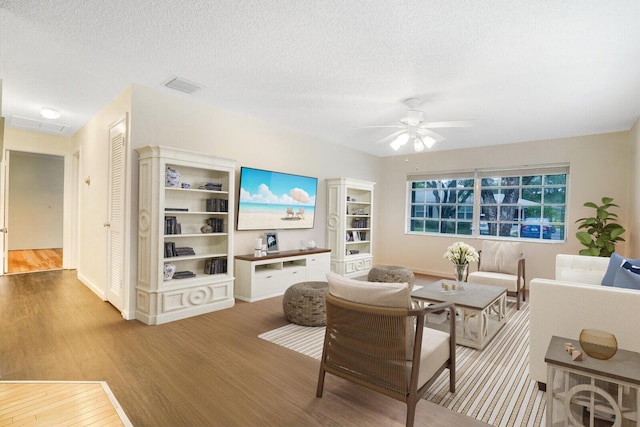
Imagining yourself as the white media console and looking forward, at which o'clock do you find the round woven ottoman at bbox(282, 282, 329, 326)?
The round woven ottoman is roughly at 1 o'clock from the white media console.

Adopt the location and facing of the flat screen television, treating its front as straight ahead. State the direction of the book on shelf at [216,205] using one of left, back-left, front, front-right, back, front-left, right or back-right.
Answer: right

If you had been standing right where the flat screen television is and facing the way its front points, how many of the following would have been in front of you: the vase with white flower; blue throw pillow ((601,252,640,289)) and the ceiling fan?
3

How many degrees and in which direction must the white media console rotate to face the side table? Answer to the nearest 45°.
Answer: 0° — it already faces it

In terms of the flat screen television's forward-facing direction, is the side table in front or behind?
in front

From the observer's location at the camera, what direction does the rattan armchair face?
facing away from the viewer and to the right of the viewer

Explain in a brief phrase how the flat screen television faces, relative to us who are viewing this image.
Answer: facing the viewer and to the right of the viewer

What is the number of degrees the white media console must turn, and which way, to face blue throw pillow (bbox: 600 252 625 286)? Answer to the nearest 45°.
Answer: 0° — it already faces it

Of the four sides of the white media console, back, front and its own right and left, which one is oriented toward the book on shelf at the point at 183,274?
right

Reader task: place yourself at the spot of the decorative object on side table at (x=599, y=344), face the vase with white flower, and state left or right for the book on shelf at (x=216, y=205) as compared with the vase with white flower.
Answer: left

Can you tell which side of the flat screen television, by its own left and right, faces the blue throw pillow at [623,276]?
front

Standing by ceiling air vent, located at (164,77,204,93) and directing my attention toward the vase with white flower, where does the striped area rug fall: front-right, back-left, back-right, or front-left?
front-right

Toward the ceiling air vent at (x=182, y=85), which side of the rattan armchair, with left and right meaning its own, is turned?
left

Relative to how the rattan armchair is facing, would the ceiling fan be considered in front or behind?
in front

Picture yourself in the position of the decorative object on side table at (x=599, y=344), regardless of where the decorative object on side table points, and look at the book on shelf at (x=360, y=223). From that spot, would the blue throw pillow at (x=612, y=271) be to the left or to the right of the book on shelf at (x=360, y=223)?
right
